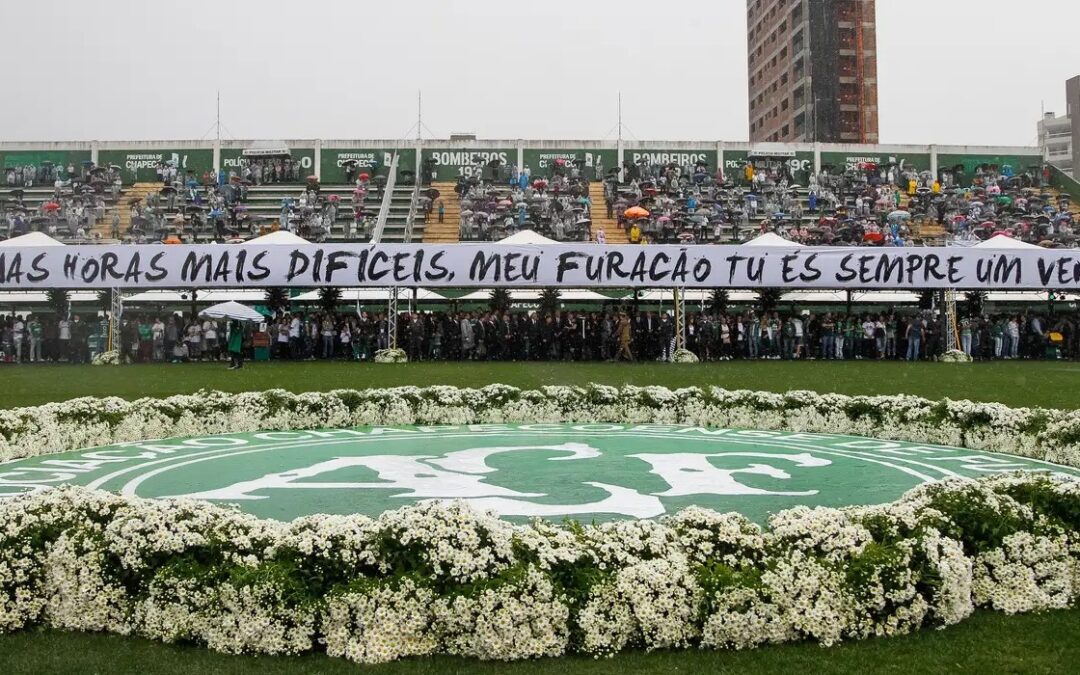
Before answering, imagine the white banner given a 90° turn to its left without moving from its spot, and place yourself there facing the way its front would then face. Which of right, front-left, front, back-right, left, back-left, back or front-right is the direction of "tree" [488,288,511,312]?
left

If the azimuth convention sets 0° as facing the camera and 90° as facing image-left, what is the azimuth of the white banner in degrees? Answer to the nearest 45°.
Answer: approximately 0°
